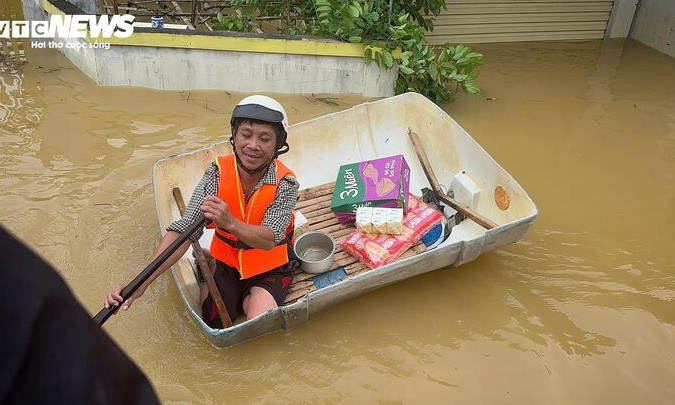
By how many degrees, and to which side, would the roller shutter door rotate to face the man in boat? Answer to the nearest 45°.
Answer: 0° — it already faces them

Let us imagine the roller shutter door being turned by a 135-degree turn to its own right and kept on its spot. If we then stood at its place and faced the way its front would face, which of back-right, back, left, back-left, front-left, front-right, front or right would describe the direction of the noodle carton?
back-left

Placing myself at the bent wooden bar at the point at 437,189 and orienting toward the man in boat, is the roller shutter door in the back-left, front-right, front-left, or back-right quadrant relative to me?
back-right

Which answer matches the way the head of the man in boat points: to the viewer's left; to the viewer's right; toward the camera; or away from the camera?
toward the camera

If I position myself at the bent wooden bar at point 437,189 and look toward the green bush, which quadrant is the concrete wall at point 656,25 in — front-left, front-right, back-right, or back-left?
front-right

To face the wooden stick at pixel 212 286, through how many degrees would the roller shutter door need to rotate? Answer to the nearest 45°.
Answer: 0° — it already faces it

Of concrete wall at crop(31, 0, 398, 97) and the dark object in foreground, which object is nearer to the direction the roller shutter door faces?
the dark object in foreground

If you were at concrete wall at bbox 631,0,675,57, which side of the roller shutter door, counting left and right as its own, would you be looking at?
left

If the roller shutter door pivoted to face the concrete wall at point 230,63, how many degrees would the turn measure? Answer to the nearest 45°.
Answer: approximately 45° to its right

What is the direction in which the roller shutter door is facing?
toward the camera

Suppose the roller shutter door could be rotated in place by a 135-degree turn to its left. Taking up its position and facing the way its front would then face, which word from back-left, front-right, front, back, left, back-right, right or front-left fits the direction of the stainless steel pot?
back-right

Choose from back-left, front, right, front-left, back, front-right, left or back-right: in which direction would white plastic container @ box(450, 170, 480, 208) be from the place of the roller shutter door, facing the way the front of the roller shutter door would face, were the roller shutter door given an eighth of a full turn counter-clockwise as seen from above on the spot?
front-right

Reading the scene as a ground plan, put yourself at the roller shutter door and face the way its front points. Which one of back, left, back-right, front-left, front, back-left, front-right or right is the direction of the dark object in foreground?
front
